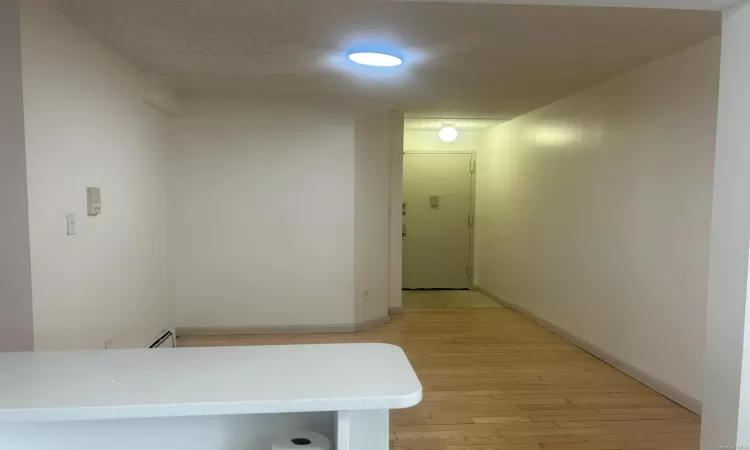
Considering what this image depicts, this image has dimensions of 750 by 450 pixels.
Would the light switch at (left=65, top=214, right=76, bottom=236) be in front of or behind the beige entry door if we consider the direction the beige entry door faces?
in front

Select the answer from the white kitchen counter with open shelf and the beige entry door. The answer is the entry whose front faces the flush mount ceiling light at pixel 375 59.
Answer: the beige entry door

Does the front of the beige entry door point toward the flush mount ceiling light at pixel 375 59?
yes

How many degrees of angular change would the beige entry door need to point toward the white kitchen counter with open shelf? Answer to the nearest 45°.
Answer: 0° — it already faces it

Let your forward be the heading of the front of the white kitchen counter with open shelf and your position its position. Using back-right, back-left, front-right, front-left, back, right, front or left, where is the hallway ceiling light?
back-left

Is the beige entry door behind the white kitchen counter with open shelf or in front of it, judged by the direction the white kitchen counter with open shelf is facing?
behind

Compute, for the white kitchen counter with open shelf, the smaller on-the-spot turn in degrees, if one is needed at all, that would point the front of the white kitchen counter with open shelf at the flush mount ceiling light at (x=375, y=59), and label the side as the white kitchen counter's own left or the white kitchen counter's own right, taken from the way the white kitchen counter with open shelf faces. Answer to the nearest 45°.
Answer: approximately 135° to the white kitchen counter's own left

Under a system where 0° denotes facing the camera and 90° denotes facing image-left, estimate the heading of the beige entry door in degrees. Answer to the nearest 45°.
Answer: approximately 0°

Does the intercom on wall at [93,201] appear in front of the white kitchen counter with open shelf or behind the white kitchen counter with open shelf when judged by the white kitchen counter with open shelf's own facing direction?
behind

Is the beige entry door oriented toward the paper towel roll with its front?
yes

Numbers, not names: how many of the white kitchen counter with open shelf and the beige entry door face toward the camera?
2
